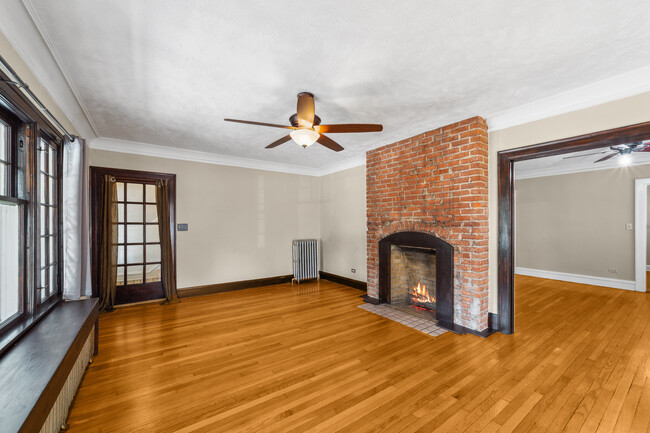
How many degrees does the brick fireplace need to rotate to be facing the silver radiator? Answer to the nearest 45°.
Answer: approximately 90° to its right

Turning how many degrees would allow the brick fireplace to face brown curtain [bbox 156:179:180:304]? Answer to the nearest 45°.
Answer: approximately 45° to its right

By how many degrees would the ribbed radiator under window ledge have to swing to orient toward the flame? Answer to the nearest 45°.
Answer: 0° — it already faces it

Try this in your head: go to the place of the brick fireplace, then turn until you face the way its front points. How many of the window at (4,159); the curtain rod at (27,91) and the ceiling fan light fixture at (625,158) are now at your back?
1

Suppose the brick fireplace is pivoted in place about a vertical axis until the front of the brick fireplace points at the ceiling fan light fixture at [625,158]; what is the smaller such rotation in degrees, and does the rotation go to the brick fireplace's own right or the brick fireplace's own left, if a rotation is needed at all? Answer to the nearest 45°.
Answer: approximately 180°

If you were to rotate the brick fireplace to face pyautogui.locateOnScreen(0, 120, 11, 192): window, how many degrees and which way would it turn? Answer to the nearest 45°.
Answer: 0° — it already faces it

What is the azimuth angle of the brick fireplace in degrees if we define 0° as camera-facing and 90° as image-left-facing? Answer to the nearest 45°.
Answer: approximately 45°

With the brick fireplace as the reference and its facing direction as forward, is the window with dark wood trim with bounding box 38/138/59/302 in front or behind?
in front
